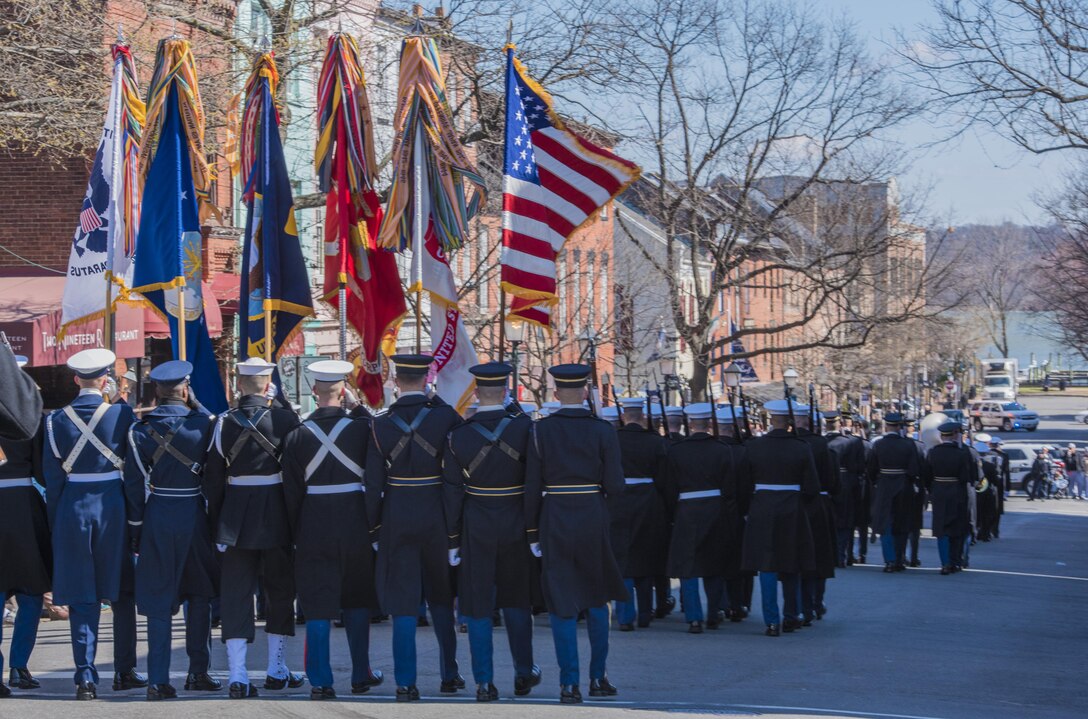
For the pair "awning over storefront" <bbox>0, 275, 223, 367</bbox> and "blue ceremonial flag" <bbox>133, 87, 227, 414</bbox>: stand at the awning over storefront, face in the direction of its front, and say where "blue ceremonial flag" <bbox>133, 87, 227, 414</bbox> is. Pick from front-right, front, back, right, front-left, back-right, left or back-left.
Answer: front-right

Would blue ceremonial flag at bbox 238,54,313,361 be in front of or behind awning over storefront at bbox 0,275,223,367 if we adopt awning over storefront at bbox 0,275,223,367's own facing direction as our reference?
in front

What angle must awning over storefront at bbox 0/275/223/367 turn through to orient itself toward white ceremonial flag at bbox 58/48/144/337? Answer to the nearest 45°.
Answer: approximately 45° to its right

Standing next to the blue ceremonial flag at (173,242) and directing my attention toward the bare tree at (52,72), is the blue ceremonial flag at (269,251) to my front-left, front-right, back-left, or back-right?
back-right

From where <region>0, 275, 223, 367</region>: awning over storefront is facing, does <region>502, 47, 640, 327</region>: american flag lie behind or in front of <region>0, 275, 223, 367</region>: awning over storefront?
in front

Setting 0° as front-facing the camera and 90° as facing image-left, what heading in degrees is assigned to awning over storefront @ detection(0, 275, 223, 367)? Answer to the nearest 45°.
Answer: approximately 315°
